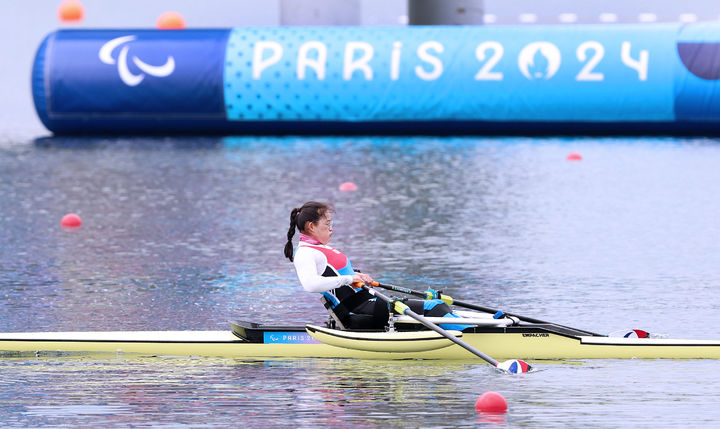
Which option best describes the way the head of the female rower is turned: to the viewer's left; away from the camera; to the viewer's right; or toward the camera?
to the viewer's right

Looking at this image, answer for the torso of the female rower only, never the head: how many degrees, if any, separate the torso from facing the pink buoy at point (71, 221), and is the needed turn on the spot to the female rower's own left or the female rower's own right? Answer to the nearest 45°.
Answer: approximately 135° to the female rower's own left

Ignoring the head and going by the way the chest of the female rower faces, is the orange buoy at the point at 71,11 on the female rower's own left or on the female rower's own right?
on the female rower's own left

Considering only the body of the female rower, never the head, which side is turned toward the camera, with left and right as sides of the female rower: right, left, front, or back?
right

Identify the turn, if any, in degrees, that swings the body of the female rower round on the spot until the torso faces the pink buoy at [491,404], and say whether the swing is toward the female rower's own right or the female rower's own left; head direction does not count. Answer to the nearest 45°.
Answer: approximately 45° to the female rower's own right

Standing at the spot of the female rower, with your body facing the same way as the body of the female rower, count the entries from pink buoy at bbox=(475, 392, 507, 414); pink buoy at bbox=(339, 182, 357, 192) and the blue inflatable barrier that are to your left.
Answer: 2

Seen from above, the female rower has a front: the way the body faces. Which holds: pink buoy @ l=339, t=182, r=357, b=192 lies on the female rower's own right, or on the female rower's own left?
on the female rower's own left

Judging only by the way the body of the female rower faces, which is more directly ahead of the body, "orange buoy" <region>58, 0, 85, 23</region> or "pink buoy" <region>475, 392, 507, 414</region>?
the pink buoy
